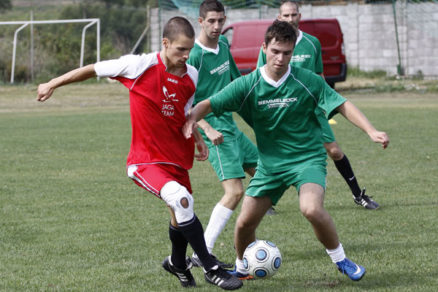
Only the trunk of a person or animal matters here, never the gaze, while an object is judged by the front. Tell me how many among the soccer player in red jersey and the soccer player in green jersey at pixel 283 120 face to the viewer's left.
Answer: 0

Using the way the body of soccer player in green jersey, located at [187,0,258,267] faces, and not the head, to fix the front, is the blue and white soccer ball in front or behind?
in front

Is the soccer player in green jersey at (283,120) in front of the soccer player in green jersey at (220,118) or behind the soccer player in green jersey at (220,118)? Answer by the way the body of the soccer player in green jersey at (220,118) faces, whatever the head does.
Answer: in front

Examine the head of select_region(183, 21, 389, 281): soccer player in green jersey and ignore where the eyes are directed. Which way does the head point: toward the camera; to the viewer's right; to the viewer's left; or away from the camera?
toward the camera

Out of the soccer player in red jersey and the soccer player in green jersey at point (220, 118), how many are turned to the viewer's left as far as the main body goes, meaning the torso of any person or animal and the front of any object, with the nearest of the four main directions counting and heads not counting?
0

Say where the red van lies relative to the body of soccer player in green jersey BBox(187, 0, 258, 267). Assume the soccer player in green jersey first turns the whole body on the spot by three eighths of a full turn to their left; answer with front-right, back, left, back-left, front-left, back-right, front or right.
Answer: front

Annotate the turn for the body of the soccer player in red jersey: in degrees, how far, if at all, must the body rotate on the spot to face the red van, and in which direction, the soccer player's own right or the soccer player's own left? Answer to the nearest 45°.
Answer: approximately 135° to the soccer player's own left

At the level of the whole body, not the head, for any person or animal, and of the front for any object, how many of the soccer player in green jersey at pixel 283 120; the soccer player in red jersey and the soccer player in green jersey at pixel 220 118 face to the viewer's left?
0

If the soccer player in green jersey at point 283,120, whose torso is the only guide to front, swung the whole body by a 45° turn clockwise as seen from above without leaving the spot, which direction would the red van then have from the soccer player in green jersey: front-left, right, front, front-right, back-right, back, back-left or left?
back-right

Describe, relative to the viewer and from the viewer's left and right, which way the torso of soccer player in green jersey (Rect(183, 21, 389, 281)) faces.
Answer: facing the viewer

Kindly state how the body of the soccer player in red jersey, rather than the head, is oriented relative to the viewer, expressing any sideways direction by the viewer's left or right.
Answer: facing the viewer and to the right of the viewer

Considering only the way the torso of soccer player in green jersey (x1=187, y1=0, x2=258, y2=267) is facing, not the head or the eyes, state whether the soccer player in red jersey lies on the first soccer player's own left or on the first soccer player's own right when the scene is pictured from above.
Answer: on the first soccer player's own right
